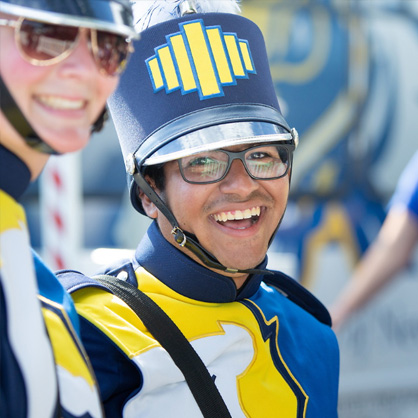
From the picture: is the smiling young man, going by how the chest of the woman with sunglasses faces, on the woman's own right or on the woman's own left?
on the woman's own left

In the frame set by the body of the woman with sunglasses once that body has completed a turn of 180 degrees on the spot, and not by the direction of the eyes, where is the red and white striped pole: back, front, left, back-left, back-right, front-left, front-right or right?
front-right

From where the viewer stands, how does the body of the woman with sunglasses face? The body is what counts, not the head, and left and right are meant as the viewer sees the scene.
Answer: facing the viewer and to the right of the viewer

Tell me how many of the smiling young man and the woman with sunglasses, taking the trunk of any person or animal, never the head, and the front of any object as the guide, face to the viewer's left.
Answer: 0

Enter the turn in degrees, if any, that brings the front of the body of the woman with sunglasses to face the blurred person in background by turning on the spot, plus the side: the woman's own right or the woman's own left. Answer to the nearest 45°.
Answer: approximately 90° to the woman's own left

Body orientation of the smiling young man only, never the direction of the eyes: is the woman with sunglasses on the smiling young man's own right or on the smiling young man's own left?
on the smiling young man's own right

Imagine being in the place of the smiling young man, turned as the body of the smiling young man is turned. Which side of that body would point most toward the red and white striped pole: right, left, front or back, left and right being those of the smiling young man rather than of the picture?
back

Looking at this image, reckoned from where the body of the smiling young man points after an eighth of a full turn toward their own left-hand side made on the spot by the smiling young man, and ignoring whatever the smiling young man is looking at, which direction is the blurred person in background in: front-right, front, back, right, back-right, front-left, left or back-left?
front-left
